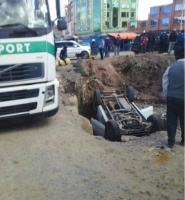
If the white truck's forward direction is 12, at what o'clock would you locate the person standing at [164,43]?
The person standing is roughly at 7 o'clock from the white truck.

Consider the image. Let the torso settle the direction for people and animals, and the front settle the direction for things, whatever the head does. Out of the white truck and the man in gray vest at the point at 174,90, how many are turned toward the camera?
1

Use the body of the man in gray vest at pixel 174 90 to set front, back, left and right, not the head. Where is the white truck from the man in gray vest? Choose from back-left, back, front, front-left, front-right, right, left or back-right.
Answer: left

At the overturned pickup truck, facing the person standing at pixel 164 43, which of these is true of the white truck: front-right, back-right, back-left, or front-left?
back-left

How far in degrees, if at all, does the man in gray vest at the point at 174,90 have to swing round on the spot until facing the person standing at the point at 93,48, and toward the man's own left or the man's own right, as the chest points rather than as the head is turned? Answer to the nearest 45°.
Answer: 0° — they already face them

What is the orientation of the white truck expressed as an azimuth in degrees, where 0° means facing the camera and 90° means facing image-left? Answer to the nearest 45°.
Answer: approximately 0°

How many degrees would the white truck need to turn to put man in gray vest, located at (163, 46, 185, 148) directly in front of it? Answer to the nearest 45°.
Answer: approximately 90° to its left

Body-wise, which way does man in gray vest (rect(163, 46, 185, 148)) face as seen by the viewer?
away from the camera

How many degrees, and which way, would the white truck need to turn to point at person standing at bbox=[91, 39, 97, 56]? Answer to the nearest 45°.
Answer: approximately 180°

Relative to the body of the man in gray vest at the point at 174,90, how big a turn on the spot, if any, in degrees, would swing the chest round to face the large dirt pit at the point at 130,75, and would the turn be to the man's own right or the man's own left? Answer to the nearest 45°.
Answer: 0° — they already face it

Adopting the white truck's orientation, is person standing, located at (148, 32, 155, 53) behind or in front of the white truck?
behind

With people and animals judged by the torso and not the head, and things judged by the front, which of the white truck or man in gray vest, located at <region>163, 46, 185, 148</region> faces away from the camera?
the man in gray vest

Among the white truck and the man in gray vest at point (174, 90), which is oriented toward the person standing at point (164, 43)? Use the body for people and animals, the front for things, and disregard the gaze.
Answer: the man in gray vest
